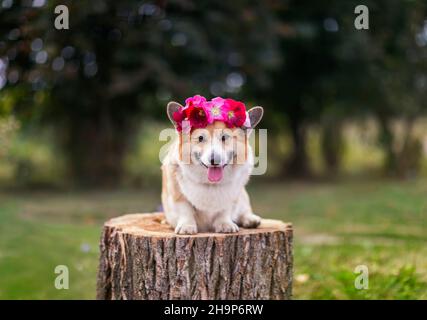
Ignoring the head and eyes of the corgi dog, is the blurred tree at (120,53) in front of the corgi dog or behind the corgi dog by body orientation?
behind

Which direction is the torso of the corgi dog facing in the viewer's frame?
toward the camera

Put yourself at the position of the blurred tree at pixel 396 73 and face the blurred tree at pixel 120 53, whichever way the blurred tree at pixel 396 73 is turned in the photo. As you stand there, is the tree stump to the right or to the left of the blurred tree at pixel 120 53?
left

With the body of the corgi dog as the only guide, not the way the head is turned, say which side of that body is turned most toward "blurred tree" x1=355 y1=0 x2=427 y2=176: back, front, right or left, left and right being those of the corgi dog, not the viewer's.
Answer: back
